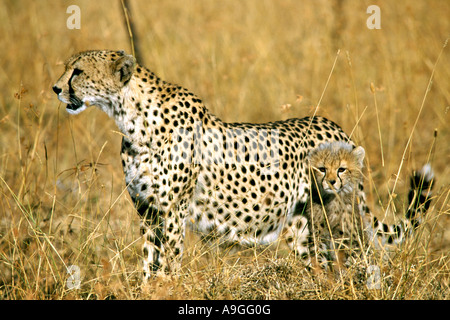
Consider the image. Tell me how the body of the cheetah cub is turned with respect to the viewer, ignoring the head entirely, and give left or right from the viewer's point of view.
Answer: facing the viewer

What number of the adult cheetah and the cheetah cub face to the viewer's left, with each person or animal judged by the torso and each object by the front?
1

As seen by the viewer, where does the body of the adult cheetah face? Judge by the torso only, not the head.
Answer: to the viewer's left

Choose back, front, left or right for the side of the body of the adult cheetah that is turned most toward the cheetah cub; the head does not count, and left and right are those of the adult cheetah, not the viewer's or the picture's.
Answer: back

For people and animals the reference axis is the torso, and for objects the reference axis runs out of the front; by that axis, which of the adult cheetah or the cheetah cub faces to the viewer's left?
the adult cheetah

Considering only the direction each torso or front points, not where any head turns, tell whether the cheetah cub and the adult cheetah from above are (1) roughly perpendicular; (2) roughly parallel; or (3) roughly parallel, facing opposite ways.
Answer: roughly perpendicular

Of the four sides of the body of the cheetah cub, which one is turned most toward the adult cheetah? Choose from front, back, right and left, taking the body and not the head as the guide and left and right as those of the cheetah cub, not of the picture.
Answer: right
